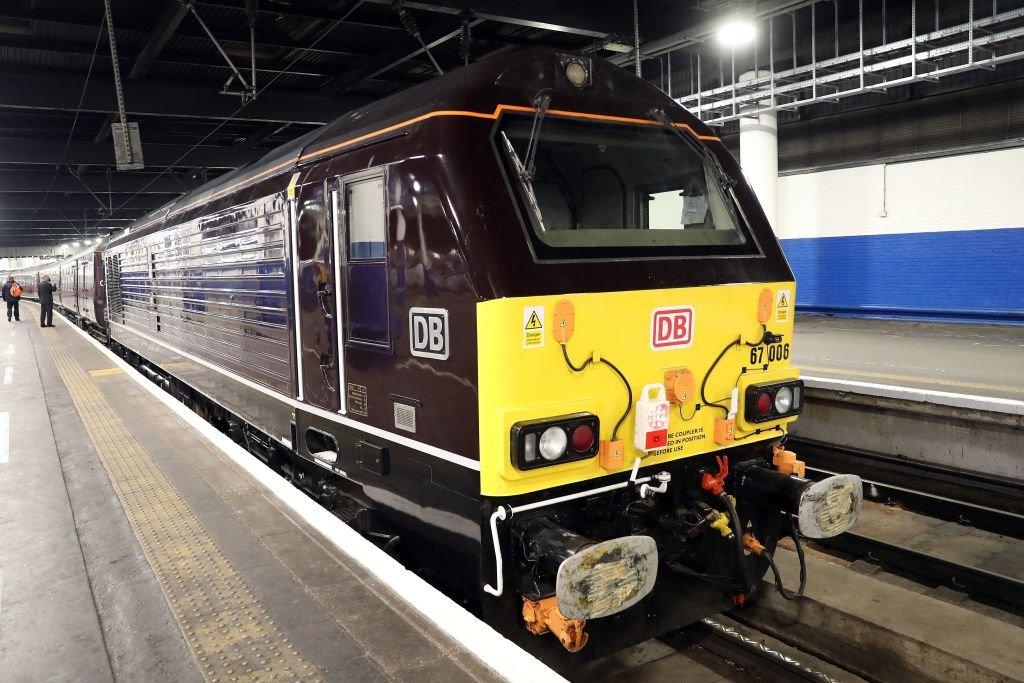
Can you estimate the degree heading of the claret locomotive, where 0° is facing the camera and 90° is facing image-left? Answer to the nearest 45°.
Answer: approximately 315°

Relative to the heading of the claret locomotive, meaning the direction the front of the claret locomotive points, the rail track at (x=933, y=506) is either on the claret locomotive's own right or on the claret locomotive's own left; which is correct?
on the claret locomotive's own left

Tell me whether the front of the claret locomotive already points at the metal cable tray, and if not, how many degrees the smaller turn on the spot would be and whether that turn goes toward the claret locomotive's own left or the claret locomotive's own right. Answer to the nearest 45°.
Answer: approximately 90° to the claret locomotive's own left

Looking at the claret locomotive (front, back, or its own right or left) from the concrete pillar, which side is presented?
left
